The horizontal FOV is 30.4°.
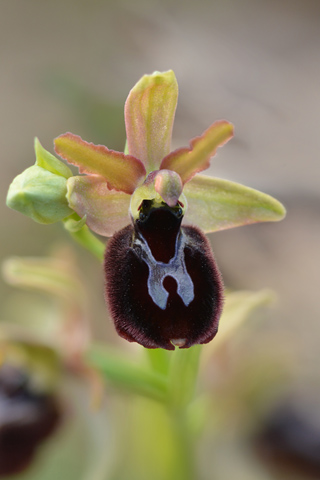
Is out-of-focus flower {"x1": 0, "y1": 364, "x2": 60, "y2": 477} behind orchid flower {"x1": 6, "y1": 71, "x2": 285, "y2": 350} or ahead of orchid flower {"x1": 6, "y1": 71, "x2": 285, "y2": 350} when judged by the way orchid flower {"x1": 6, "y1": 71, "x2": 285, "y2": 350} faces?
behind

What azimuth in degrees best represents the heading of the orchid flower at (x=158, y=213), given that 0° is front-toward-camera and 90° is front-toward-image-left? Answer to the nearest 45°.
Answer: approximately 0°
